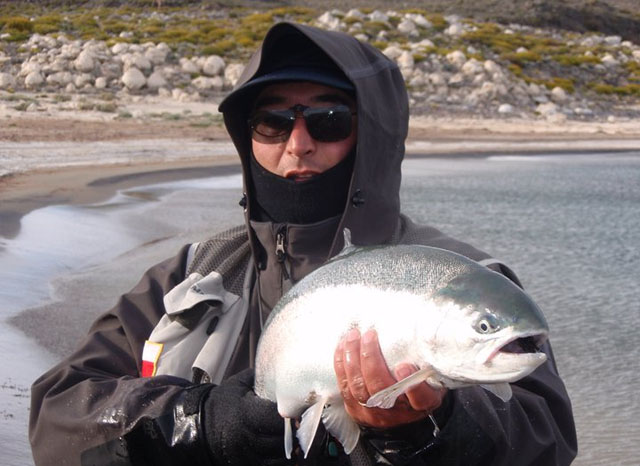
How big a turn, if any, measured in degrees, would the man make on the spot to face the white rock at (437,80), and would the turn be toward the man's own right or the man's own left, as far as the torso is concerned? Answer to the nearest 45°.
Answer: approximately 180°

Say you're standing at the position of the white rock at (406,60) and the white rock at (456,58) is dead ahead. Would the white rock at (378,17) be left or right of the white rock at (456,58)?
left

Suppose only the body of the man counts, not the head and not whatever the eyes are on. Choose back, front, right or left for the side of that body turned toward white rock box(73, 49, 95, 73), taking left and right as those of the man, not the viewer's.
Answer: back

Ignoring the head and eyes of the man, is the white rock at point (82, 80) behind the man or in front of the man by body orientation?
behind

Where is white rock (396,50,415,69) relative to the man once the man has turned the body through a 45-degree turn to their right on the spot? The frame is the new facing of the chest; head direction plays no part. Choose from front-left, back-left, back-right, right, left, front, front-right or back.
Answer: back-right

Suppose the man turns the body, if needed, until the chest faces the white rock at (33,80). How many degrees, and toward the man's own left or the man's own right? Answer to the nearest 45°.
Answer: approximately 180°

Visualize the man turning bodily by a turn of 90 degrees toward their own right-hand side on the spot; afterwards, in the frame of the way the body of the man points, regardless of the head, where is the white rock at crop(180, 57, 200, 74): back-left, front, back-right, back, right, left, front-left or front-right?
right

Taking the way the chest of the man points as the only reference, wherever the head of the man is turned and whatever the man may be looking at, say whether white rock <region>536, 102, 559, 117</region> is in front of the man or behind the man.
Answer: behind

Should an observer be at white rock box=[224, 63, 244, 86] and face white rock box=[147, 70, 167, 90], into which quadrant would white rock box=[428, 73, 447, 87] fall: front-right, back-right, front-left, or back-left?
back-left

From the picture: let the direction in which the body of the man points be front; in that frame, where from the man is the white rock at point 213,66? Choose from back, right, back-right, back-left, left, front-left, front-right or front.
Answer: back

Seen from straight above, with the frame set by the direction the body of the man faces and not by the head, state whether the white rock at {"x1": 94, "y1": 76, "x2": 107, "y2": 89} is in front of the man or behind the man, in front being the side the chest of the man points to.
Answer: behind

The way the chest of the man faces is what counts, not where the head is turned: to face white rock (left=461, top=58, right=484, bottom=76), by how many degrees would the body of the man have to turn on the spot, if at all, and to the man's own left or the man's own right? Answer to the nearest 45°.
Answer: approximately 180°

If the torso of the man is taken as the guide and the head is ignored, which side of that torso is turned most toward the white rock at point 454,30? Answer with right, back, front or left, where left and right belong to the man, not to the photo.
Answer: back

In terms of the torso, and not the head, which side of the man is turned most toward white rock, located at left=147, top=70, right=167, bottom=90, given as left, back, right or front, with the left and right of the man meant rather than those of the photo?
back

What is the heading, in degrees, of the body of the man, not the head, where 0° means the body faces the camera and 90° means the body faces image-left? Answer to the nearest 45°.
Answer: approximately 0°

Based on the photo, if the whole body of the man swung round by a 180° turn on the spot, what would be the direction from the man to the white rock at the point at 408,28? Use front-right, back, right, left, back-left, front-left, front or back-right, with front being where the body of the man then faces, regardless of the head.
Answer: front
